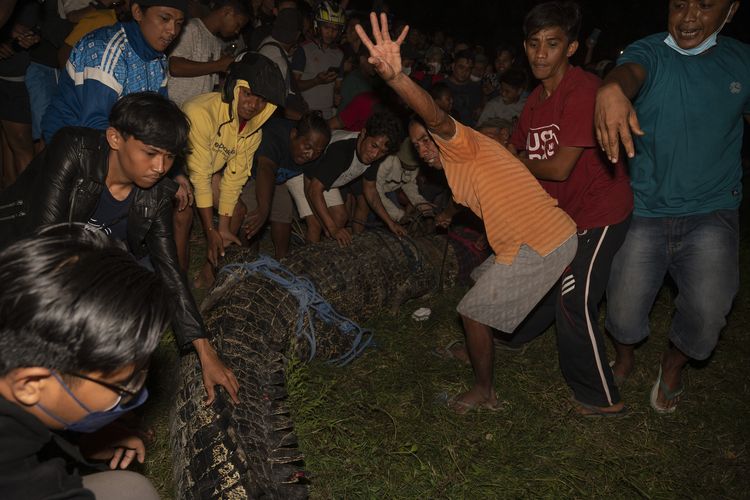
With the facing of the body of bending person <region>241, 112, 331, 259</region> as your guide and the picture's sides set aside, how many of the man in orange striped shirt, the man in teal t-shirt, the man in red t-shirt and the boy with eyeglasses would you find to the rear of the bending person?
0

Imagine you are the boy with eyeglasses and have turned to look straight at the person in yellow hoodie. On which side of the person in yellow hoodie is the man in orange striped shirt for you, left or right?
right

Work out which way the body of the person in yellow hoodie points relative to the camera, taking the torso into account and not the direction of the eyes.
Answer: toward the camera

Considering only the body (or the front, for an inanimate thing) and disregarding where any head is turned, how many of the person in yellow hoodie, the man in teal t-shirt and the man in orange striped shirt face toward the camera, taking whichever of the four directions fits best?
2

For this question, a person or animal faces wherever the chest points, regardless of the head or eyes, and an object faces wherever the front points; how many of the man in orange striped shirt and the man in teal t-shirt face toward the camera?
1

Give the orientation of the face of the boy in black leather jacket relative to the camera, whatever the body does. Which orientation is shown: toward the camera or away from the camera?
toward the camera

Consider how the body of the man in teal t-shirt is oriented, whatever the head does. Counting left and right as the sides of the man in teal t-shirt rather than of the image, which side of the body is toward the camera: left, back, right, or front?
front

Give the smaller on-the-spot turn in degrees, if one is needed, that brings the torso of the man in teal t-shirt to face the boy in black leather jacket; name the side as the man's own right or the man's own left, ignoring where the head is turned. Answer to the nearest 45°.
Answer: approximately 45° to the man's own right

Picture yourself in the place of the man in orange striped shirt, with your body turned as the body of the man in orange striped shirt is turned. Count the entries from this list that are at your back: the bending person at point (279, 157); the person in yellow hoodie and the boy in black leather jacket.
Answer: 0

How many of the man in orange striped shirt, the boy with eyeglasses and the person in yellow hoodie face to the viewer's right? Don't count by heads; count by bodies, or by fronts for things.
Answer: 1

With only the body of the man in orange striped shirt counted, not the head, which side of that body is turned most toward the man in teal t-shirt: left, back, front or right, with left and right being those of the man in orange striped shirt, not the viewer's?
back

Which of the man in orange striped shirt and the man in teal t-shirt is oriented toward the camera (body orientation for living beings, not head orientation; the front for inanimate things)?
the man in teal t-shirt

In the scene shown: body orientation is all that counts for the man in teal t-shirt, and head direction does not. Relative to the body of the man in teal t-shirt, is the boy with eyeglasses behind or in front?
in front

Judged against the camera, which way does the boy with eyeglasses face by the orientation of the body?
to the viewer's right

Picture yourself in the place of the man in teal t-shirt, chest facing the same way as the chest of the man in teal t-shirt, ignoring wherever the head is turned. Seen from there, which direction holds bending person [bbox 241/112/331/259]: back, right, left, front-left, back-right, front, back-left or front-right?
right

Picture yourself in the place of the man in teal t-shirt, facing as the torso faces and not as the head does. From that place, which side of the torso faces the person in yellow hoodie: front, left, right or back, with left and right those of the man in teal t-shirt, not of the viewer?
right

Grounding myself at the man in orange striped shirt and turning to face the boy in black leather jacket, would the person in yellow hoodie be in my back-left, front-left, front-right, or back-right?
front-right
